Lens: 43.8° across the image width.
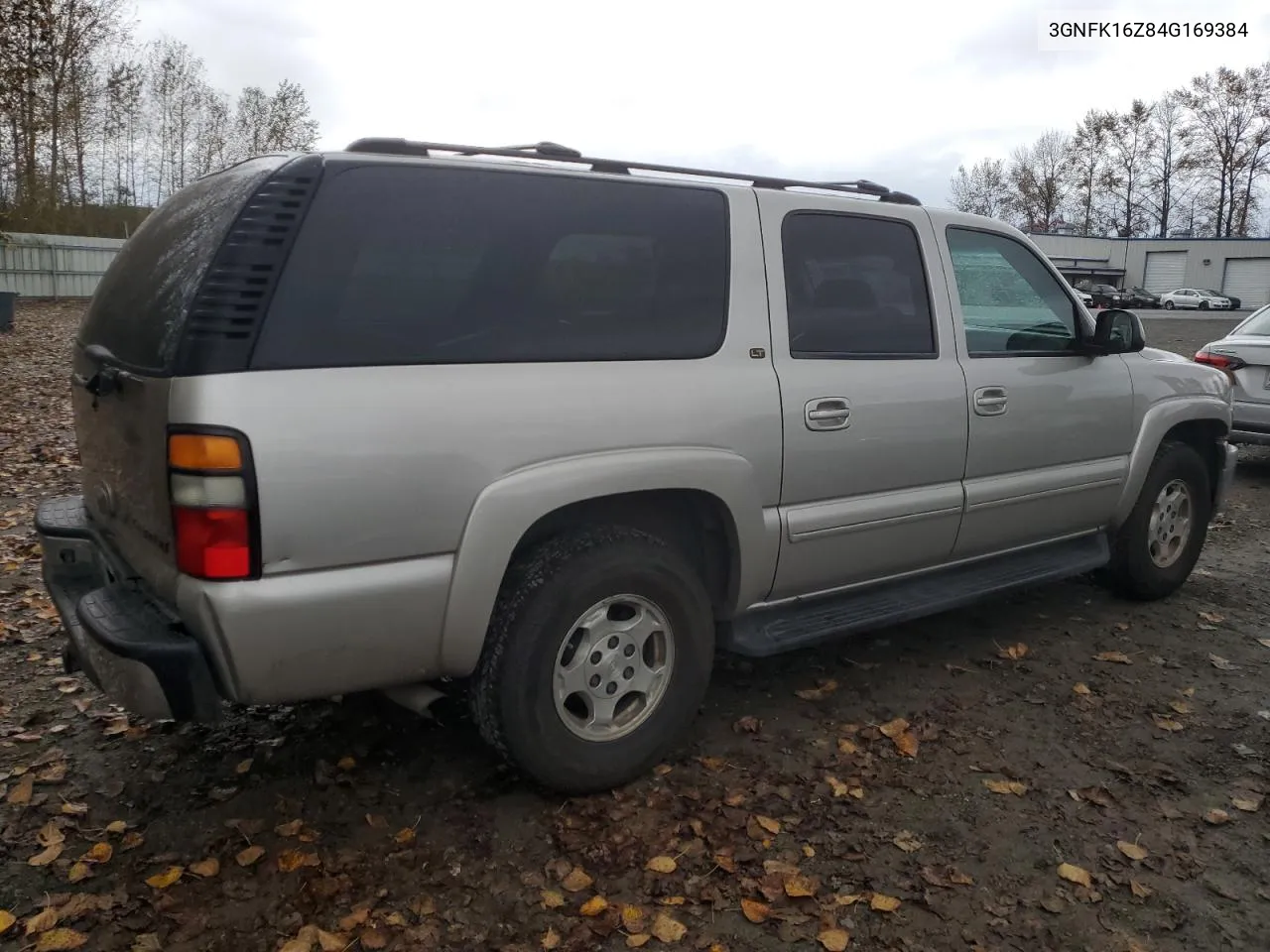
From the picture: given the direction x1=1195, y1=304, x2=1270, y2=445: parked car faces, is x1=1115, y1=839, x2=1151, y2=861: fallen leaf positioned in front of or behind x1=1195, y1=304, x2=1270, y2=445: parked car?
behind

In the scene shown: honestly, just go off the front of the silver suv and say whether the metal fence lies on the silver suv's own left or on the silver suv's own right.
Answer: on the silver suv's own left

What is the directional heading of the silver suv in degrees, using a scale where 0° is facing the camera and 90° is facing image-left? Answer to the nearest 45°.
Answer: approximately 225°

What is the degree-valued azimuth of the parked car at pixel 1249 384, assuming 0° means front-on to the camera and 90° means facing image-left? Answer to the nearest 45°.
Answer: approximately 225°

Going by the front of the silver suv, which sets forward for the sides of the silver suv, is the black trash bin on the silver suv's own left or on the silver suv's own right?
on the silver suv's own left

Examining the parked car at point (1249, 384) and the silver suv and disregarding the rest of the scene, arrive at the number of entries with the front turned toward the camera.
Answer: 0

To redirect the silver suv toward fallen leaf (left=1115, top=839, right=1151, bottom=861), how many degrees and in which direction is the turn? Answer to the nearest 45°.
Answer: approximately 45° to its right

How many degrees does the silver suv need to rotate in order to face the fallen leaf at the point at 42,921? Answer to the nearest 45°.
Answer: approximately 180°
